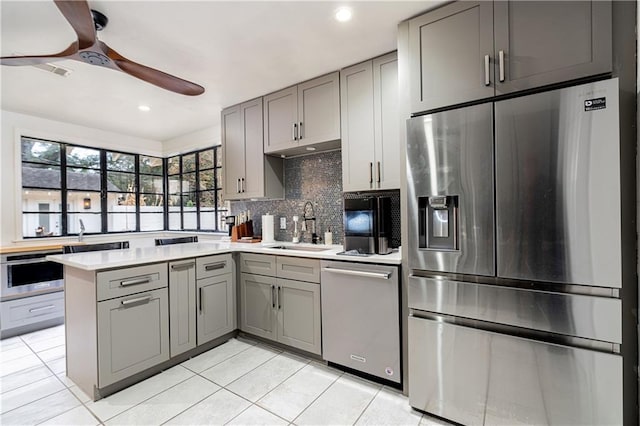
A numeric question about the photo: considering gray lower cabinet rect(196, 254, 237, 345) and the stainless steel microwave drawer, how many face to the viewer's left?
0

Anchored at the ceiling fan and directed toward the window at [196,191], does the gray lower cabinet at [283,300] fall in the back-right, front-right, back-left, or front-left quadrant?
front-right

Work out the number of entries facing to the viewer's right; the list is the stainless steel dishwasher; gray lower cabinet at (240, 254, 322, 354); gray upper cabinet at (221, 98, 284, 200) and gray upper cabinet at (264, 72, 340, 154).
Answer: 0

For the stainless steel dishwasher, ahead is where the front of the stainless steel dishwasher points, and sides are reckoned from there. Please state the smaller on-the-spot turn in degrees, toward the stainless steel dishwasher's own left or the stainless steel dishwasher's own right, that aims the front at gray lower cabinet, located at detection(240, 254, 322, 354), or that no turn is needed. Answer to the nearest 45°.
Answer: approximately 90° to the stainless steel dishwasher's own right

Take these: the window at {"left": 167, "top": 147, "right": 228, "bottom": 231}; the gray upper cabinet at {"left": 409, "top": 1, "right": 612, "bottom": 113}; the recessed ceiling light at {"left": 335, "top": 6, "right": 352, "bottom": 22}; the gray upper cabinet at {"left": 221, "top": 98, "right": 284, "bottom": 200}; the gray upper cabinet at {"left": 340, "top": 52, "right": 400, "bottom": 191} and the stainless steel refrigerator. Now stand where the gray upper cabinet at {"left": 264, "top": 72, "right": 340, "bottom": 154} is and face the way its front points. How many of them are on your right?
2

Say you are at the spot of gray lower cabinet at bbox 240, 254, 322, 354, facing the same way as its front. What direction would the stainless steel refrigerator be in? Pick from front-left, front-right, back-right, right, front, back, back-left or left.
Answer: left

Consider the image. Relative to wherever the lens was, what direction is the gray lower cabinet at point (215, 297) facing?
facing the viewer and to the right of the viewer

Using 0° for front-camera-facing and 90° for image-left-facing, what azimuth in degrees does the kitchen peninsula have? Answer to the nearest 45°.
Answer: approximately 315°

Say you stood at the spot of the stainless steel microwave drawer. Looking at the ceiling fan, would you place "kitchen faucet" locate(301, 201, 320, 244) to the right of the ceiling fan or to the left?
left

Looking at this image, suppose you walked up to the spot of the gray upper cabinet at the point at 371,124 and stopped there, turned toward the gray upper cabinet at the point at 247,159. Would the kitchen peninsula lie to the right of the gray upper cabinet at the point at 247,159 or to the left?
left

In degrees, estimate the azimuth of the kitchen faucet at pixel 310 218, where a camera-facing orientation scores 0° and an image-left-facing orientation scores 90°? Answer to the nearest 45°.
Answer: approximately 45°

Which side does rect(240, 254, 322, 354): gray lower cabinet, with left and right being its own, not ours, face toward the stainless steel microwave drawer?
right

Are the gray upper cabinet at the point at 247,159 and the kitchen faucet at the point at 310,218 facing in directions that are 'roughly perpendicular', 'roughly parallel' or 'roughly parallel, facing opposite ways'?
roughly parallel

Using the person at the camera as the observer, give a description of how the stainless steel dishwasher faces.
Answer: facing the viewer and to the left of the viewer

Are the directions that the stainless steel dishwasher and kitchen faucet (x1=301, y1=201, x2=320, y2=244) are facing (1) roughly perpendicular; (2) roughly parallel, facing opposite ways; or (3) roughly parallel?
roughly parallel
